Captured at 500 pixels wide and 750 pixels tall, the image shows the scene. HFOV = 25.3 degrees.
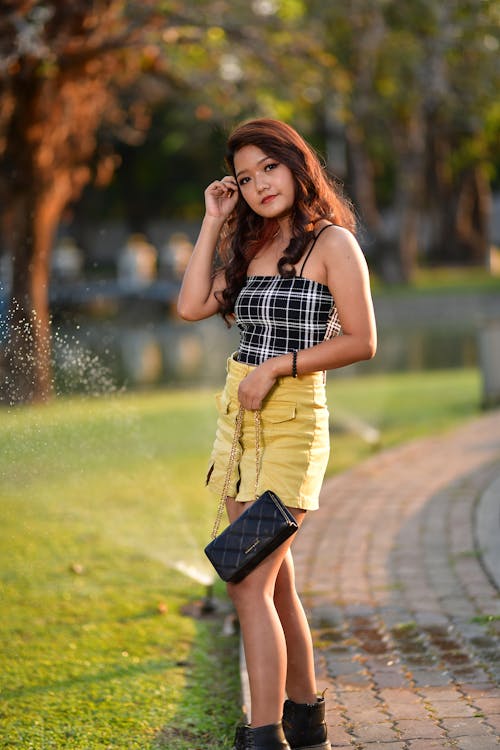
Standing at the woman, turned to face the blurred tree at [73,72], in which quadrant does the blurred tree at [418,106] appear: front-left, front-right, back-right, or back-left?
front-right

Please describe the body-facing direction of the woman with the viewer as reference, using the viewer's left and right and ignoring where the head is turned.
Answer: facing the viewer and to the left of the viewer

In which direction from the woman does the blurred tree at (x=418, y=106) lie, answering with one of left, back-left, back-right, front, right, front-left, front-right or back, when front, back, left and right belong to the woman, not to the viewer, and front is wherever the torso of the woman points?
back-right

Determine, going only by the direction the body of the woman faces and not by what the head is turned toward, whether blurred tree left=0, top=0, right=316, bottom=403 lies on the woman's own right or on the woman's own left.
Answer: on the woman's own right

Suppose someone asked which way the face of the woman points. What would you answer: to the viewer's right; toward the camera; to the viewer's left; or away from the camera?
toward the camera

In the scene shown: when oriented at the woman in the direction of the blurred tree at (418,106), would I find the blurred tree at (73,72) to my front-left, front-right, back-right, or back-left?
front-left
